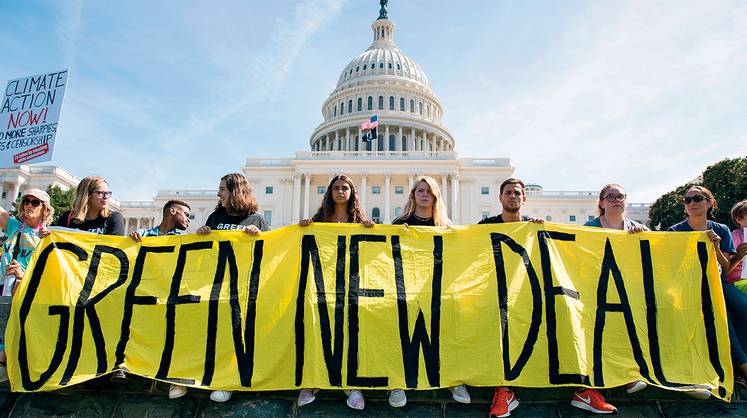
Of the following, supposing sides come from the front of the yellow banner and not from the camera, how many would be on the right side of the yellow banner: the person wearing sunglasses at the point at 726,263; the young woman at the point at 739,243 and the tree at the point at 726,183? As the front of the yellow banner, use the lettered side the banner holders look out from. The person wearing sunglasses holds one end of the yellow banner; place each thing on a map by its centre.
0

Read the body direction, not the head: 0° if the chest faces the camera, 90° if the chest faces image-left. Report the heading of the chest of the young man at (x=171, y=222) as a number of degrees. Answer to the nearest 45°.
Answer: approximately 315°

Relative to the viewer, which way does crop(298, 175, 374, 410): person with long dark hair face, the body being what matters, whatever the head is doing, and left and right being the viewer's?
facing the viewer

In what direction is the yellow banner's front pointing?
toward the camera

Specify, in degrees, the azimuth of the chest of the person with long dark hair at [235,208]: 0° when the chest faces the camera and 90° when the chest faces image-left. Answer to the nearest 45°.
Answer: approximately 45°

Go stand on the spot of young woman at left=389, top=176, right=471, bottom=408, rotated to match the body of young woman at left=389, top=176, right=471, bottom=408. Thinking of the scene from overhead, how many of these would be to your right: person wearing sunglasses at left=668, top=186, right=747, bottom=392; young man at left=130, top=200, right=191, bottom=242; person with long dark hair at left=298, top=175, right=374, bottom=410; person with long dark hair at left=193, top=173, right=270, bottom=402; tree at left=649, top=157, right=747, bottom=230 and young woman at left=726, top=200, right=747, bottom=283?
3

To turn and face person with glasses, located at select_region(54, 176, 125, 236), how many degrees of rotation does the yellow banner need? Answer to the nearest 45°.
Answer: approximately 90° to its right

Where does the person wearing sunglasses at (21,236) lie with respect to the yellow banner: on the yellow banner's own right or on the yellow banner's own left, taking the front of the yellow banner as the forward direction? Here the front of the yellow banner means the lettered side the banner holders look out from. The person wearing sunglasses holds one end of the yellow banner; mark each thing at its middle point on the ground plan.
on the yellow banner's own right

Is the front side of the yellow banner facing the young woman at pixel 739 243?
no

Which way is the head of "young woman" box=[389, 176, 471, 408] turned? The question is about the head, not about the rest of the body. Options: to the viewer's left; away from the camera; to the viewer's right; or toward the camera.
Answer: toward the camera

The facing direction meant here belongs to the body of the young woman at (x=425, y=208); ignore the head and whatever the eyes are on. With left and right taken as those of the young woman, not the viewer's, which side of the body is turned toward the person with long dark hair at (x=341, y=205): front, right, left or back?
right
